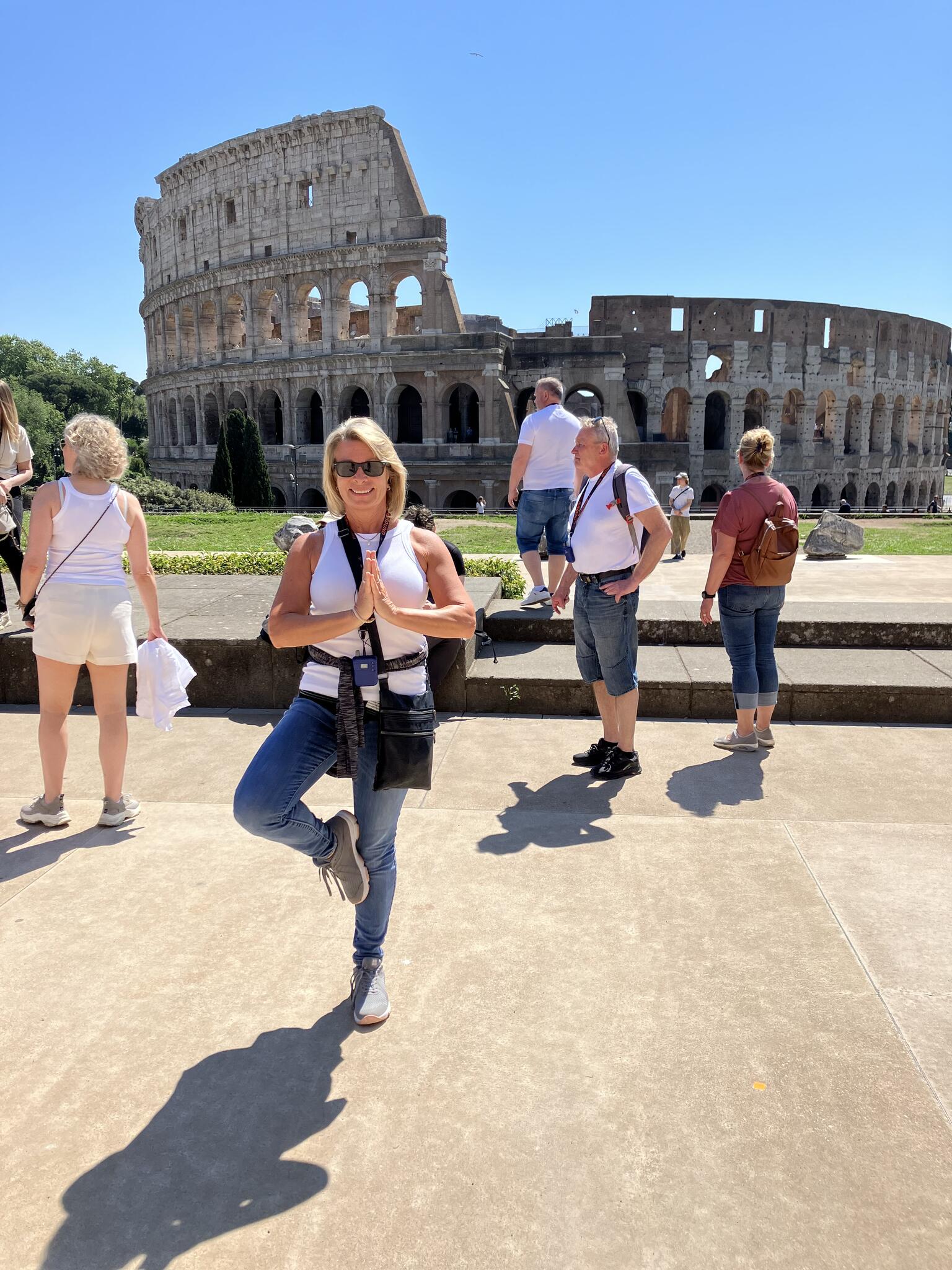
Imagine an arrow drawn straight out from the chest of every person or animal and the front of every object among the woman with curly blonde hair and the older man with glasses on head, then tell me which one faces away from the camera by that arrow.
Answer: the woman with curly blonde hair

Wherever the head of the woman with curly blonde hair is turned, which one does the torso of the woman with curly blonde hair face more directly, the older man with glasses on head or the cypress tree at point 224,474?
the cypress tree

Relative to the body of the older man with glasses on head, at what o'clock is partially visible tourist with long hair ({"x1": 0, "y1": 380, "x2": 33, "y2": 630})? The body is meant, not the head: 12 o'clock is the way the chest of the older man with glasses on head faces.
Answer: The partially visible tourist with long hair is roughly at 2 o'clock from the older man with glasses on head.

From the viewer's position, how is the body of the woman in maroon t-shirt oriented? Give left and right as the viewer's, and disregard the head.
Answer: facing away from the viewer and to the left of the viewer

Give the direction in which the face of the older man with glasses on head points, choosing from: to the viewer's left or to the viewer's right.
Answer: to the viewer's left

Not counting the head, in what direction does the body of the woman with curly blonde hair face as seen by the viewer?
away from the camera

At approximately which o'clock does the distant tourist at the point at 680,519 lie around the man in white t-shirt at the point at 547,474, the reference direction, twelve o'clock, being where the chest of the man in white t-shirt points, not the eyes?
The distant tourist is roughly at 2 o'clock from the man in white t-shirt.

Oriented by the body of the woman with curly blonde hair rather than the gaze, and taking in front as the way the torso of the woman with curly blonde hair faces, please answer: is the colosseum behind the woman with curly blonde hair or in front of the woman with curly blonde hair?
in front

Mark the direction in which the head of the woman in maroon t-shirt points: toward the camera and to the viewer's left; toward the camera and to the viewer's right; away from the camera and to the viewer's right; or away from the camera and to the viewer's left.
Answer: away from the camera and to the viewer's left

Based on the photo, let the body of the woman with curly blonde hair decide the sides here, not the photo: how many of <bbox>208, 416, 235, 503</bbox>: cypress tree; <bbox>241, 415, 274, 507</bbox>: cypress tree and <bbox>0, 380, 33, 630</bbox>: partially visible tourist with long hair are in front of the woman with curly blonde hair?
3
